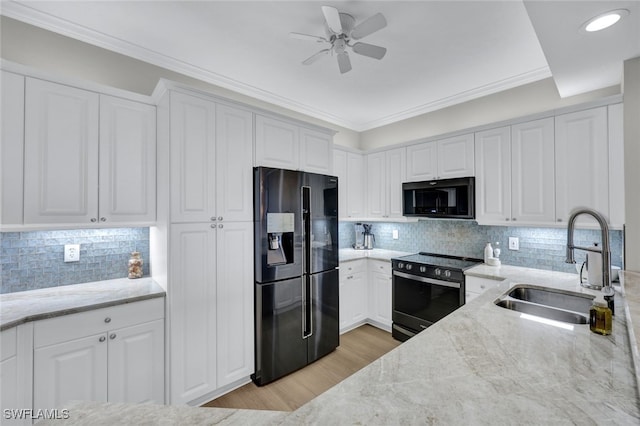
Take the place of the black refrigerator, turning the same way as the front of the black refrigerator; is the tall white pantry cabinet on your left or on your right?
on your right

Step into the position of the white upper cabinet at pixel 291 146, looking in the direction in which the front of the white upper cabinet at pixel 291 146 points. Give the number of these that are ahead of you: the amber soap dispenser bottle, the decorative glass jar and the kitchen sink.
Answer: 2

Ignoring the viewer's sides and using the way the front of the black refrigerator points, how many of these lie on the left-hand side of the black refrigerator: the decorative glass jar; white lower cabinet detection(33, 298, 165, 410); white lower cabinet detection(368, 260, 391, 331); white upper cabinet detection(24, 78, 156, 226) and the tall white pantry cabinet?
1

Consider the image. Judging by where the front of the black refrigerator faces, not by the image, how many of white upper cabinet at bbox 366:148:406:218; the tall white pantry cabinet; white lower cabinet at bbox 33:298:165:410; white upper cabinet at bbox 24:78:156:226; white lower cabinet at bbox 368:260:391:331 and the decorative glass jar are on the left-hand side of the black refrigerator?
2

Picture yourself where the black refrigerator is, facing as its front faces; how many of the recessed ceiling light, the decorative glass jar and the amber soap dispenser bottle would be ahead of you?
2

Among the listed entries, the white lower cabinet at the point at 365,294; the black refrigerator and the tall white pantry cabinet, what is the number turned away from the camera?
0

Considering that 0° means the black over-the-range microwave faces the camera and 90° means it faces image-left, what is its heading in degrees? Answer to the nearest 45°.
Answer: approximately 45°

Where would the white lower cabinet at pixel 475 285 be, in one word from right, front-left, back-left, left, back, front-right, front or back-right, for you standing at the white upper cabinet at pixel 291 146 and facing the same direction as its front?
front-left

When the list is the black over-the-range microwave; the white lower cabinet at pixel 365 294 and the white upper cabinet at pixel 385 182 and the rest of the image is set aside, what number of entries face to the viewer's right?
0

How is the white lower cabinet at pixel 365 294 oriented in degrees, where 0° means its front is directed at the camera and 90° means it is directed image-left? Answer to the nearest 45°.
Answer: approximately 0°

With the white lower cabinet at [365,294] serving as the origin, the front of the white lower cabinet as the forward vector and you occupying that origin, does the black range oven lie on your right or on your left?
on your left

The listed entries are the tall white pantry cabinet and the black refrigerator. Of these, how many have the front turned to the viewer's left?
0

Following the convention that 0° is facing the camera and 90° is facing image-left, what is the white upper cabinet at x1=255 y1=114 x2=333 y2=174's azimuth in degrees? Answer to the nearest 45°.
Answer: approximately 315°

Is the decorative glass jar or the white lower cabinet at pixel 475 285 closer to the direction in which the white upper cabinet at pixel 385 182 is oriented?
the decorative glass jar
